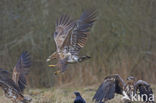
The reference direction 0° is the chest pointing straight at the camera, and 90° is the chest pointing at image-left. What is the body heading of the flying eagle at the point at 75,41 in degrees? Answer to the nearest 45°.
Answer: approximately 90°

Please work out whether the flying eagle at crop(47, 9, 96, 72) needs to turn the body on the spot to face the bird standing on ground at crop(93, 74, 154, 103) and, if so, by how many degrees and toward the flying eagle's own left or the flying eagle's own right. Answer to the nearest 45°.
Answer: approximately 135° to the flying eagle's own left

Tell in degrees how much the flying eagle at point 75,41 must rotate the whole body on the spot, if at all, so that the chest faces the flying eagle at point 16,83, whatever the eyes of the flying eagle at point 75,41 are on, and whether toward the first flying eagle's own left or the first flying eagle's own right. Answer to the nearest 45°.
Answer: approximately 45° to the first flying eagle's own left
